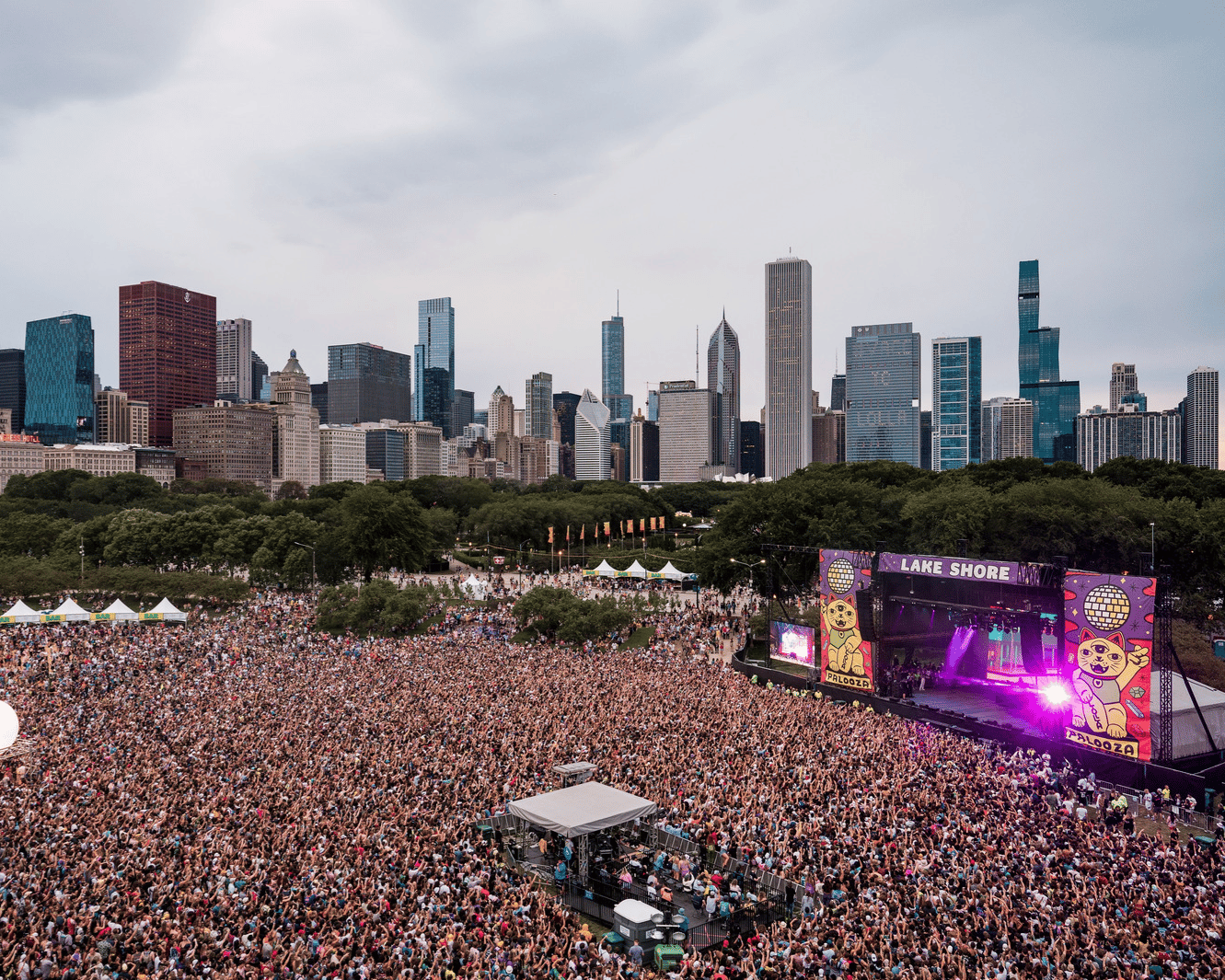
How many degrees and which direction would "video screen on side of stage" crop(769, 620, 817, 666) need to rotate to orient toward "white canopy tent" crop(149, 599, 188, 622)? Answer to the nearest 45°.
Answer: approximately 45° to its right

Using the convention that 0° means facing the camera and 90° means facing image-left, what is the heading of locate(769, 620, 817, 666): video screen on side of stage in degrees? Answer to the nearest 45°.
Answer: approximately 45°

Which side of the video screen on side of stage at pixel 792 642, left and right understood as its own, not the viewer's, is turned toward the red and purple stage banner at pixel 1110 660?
left

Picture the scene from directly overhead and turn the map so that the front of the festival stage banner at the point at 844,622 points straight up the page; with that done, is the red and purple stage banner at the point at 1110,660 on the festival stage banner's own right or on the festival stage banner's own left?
on the festival stage banner's own left

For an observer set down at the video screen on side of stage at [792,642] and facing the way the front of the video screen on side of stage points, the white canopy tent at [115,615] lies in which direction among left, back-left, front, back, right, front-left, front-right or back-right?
front-right

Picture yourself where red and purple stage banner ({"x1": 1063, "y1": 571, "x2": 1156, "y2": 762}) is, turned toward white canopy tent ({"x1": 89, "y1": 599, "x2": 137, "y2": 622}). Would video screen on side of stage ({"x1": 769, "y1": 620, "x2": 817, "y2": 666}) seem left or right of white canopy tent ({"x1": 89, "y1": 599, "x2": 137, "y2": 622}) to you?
right

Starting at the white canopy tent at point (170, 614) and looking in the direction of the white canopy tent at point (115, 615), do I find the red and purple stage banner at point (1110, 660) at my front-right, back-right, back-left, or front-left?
back-left

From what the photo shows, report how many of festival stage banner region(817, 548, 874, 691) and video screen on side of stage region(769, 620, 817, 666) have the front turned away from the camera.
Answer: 0

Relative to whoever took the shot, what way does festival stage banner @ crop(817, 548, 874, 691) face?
facing the viewer and to the left of the viewer

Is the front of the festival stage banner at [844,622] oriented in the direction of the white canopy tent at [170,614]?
no

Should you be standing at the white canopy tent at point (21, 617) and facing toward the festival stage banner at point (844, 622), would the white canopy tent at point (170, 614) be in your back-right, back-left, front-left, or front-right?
front-left

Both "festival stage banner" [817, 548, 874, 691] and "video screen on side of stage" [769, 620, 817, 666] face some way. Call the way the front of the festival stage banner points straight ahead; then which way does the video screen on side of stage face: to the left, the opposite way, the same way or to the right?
the same way

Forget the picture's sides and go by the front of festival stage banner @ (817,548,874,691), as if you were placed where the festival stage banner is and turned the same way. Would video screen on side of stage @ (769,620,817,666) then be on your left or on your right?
on your right

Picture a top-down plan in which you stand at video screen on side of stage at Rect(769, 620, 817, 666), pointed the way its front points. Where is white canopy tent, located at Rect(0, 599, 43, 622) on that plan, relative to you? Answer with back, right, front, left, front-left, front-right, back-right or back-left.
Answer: front-right
